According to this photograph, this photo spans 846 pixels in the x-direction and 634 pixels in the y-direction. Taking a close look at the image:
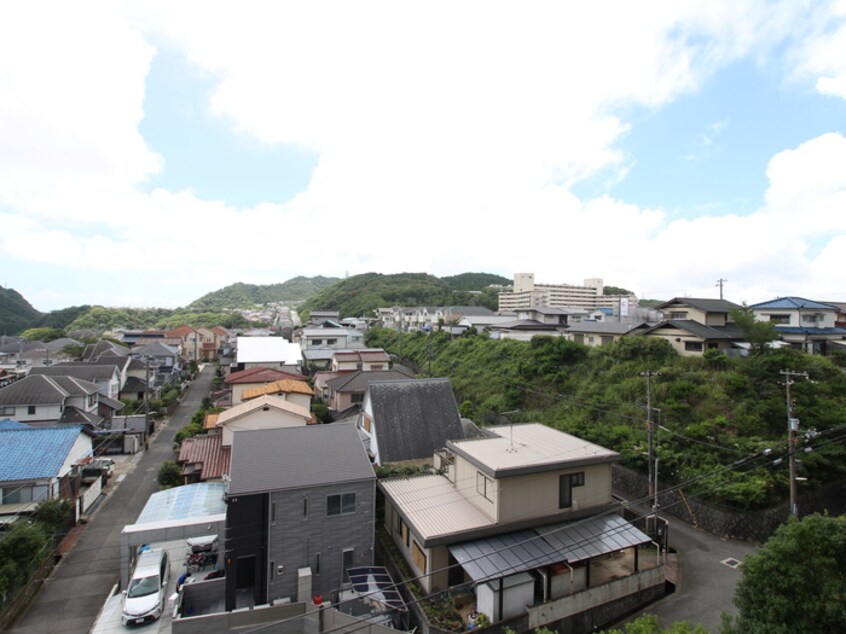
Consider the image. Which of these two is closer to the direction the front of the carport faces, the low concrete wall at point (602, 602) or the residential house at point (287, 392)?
the low concrete wall

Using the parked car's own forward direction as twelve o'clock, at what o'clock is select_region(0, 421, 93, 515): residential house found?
The residential house is roughly at 5 o'clock from the parked car.

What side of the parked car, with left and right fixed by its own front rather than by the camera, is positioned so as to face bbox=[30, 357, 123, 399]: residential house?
back

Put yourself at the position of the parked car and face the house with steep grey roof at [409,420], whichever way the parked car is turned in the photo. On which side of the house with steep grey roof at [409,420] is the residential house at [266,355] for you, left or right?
left

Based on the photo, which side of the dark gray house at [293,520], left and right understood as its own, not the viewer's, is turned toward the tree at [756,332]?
left

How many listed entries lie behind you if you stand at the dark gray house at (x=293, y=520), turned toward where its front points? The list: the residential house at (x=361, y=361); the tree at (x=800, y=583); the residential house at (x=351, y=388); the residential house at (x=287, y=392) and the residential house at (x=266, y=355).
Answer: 4

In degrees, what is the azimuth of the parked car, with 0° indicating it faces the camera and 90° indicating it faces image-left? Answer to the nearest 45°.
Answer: approximately 0°

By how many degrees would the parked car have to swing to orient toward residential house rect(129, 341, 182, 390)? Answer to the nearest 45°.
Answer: approximately 180°

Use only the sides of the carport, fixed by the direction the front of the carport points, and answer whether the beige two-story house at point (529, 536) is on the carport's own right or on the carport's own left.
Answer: on the carport's own left

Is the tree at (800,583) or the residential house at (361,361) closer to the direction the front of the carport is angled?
the tree

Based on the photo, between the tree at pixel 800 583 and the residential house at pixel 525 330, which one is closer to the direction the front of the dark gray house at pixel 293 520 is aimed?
the tree

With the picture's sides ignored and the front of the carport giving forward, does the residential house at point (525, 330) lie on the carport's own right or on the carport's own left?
on the carport's own left

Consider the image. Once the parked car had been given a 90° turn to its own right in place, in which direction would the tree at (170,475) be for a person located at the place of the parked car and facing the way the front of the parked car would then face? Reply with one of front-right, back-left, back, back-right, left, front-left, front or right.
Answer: right
